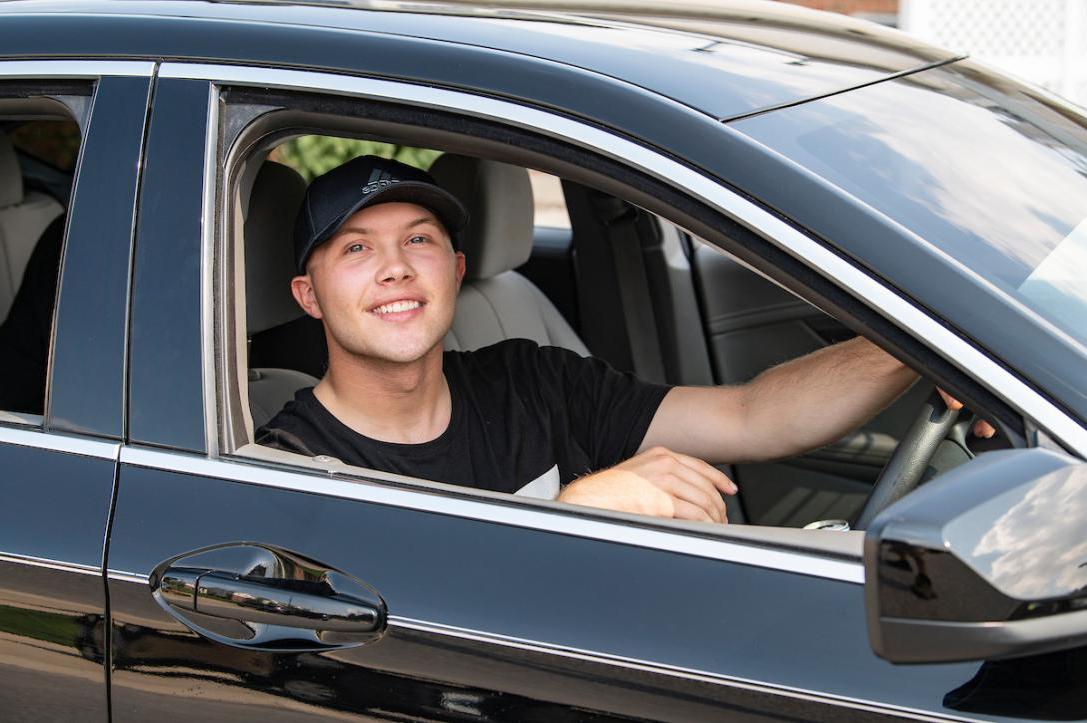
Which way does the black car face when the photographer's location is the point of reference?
facing the viewer and to the right of the viewer
